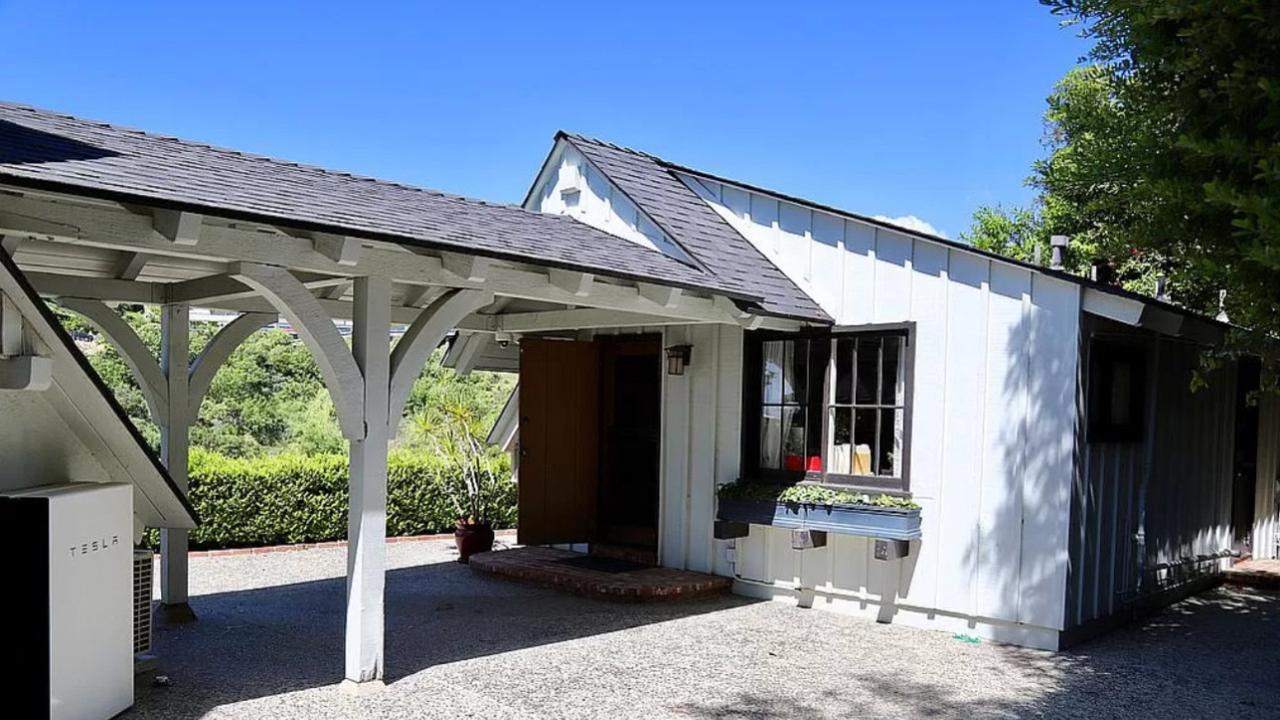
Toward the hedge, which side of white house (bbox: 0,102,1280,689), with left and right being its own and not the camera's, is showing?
right

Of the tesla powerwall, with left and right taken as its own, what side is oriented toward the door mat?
left

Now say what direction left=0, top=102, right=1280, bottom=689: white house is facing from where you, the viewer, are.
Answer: facing the viewer and to the left of the viewer

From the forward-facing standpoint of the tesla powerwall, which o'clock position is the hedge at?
The hedge is roughly at 8 o'clock from the tesla powerwall.

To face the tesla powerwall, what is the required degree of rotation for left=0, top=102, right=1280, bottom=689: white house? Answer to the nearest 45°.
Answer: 0° — it already faces it

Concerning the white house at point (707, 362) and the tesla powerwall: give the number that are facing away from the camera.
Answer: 0

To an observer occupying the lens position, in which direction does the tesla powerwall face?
facing the viewer and to the right of the viewer
